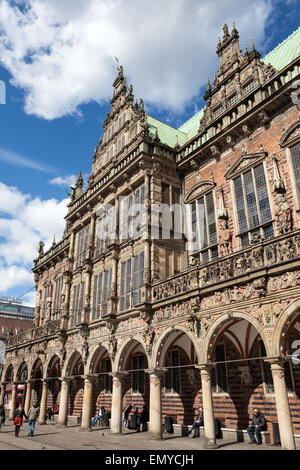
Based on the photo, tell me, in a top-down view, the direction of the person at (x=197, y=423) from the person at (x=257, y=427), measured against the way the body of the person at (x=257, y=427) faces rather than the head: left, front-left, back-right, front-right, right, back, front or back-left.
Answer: right

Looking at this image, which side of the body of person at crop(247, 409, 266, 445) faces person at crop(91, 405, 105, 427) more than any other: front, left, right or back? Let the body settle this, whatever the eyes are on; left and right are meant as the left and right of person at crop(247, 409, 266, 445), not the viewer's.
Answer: right

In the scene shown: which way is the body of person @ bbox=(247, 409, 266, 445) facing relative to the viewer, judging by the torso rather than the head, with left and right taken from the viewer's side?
facing the viewer and to the left of the viewer

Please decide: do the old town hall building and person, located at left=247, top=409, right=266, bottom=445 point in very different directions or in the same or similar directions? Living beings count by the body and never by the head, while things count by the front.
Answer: same or similar directions

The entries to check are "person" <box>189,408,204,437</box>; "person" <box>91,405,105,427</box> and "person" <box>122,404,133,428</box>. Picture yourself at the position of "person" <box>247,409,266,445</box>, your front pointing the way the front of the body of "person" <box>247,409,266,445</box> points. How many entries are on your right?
3

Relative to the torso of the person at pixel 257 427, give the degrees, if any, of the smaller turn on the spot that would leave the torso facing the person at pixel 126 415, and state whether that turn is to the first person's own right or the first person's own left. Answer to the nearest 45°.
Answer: approximately 90° to the first person's own right
